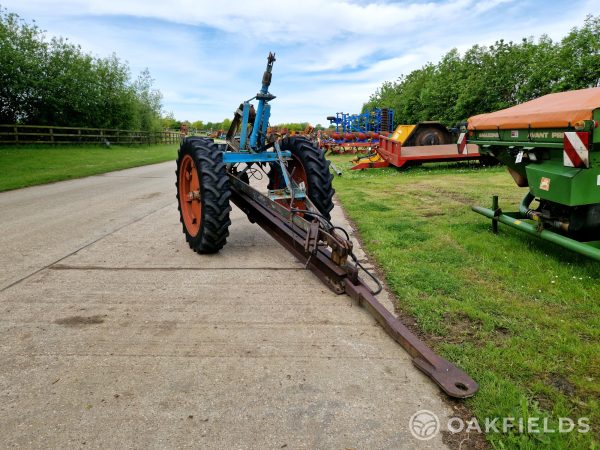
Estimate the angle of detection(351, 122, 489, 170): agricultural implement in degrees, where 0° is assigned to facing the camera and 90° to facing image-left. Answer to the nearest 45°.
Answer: approximately 45°

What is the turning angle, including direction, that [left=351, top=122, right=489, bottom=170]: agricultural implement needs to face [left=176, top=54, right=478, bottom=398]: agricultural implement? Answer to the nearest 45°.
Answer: approximately 45° to its left

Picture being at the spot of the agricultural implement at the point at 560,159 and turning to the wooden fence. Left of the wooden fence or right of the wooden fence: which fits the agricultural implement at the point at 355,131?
right

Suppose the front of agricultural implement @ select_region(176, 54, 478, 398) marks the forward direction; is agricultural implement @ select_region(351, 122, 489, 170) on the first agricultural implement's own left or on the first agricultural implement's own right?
on the first agricultural implement's own left

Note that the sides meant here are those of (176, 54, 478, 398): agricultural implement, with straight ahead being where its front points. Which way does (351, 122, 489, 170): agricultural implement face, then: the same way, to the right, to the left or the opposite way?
to the right

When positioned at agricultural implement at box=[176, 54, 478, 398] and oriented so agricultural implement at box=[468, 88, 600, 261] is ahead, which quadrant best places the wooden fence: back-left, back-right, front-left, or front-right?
back-left

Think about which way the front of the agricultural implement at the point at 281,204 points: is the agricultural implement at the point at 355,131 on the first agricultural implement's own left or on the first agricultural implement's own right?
on the first agricultural implement's own left

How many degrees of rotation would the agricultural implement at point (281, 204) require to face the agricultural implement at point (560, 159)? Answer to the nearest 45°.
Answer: approximately 45° to its left

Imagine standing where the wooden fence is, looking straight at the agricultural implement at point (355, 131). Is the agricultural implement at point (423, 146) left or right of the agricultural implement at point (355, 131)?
right

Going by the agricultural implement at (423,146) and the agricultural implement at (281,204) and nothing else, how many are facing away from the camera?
0
